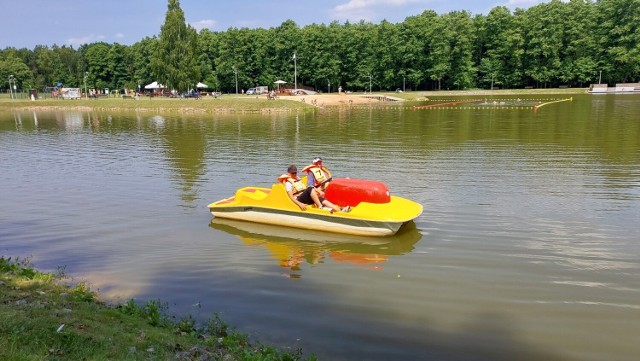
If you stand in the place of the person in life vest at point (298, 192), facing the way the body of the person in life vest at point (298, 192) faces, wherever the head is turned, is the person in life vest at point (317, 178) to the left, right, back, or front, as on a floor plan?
left

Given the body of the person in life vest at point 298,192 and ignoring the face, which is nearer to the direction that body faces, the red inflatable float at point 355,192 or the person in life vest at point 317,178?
the red inflatable float

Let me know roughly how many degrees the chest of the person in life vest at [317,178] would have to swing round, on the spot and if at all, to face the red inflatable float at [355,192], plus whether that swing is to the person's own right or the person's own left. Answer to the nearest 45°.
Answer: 0° — they already face it

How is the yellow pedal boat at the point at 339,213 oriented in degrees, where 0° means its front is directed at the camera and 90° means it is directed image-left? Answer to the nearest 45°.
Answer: approximately 315°

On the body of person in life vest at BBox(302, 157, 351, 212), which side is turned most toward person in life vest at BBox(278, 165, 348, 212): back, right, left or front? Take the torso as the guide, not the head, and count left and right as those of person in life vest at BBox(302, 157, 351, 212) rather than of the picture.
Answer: right

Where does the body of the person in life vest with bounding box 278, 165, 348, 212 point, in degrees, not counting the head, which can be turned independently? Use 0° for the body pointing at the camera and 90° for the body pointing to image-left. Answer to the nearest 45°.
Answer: approximately 315°

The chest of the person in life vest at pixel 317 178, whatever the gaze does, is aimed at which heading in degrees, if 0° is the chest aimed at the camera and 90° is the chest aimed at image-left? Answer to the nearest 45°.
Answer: approximately 315°
